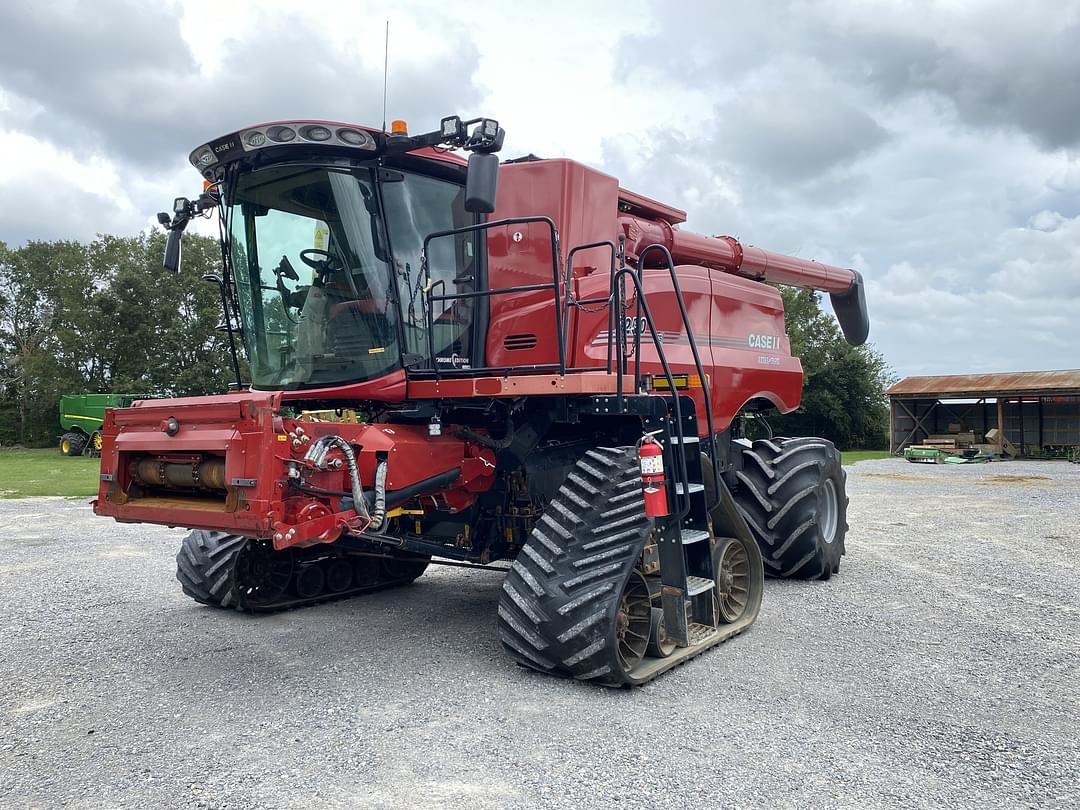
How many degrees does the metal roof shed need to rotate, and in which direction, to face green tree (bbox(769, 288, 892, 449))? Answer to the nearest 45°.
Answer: approximately 135° to its right

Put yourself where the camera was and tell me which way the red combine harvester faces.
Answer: facing the viewer and to the left of the viewer

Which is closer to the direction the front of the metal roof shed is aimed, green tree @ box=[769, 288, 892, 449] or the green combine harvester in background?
the green combine harvester in background

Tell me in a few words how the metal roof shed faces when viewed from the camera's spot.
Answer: facing the viewer

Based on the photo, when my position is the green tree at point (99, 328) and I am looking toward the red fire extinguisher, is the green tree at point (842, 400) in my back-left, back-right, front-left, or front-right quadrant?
front-left

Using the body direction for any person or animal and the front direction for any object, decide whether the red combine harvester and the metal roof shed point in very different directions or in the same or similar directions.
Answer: same or similar directions

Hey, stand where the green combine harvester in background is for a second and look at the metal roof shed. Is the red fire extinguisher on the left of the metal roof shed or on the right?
right

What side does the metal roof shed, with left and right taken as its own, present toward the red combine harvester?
front

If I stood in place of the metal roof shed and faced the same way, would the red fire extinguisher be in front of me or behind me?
in front

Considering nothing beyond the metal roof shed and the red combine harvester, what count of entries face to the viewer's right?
0

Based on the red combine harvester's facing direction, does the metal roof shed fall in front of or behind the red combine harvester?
behind

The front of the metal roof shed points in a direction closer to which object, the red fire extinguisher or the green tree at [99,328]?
the red fire extinguisher

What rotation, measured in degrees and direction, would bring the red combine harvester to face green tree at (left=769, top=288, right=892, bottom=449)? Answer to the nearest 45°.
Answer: approximately 180°

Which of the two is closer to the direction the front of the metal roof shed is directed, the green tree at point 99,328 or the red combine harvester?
the red combine harvester

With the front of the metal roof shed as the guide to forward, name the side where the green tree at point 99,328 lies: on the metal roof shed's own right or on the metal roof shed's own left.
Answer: on the metal roof shed's own right
